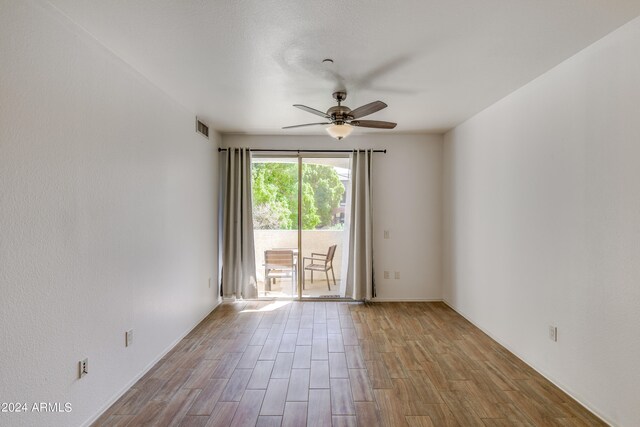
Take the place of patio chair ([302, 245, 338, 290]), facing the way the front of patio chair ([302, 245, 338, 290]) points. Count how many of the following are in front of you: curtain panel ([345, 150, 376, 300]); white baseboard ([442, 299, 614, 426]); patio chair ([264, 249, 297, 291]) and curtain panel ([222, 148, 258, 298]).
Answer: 2

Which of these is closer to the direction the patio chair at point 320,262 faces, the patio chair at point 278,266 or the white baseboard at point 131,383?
the patio chair

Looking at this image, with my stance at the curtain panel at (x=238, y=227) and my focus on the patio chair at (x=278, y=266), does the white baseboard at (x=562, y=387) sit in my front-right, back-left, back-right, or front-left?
back-right

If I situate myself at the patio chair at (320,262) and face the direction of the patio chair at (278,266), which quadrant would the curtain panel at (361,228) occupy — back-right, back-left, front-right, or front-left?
back-left

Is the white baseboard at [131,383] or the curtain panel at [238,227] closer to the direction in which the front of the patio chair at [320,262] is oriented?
the curtain panel

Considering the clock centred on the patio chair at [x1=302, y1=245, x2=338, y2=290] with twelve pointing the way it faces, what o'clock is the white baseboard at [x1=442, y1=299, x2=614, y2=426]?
The white baseboard is roughly at 8 o'clock from the patio chair.

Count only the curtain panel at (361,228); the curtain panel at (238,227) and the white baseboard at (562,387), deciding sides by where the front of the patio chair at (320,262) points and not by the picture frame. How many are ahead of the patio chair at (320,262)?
1

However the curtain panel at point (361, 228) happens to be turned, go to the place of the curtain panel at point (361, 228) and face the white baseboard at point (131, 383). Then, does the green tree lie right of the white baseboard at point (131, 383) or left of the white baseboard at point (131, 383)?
right

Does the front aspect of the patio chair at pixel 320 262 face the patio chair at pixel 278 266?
yes

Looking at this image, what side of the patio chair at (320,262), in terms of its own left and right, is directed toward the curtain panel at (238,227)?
front

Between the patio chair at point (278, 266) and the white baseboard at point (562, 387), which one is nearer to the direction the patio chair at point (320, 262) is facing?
the patio chair

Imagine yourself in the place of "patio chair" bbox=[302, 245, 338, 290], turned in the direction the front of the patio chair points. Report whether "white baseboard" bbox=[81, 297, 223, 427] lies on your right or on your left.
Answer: on your left

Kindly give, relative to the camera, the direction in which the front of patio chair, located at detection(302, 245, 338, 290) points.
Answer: facing to the left of the viewer

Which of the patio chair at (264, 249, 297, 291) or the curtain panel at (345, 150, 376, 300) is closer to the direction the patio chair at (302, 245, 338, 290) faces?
the patio chair

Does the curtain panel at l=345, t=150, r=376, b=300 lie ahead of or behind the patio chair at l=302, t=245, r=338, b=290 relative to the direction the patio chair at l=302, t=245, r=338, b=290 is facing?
behind

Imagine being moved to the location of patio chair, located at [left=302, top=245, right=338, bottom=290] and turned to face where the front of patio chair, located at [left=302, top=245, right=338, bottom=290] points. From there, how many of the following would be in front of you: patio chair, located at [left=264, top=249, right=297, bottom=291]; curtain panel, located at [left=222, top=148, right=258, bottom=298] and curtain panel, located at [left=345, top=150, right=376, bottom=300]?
2

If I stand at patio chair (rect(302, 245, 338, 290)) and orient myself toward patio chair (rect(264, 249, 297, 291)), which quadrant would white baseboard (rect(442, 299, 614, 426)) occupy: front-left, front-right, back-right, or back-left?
back-left
